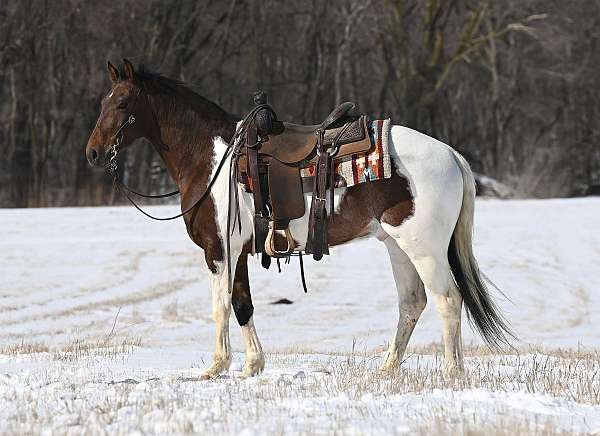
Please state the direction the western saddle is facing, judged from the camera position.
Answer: facing to the left of the viewer

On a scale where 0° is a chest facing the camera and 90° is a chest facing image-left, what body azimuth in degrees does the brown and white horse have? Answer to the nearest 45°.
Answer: approximately 90°
